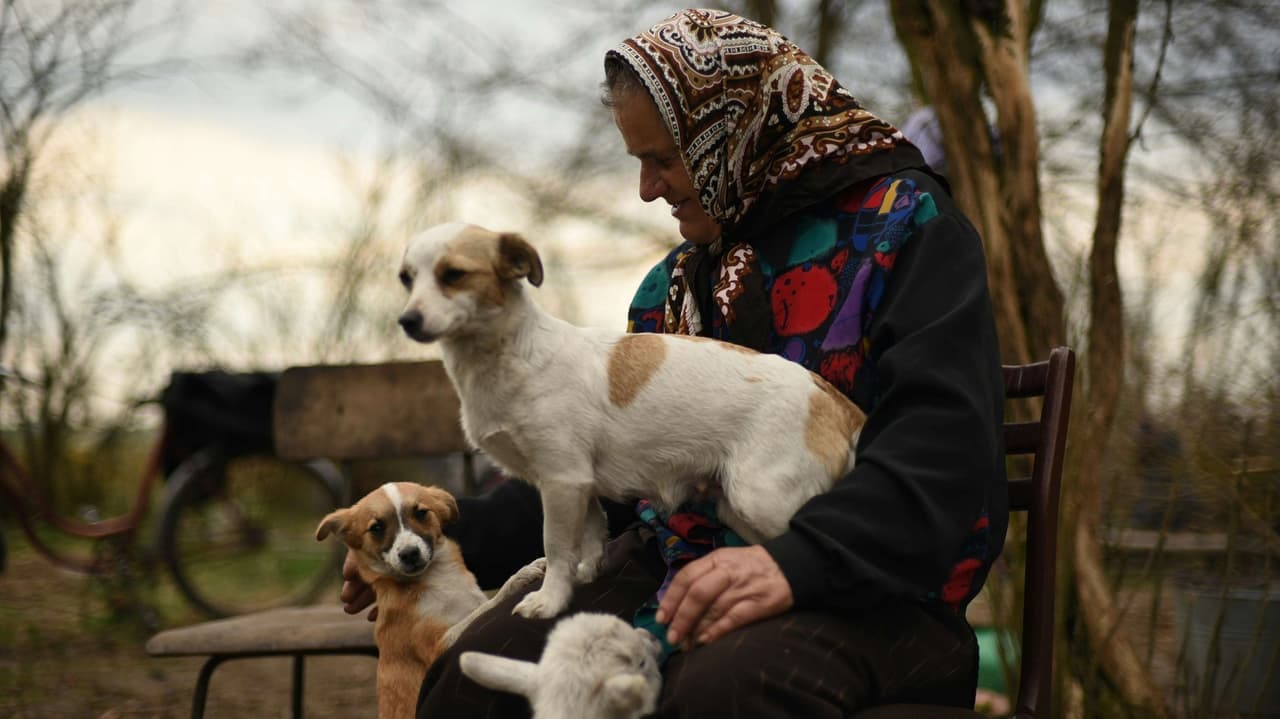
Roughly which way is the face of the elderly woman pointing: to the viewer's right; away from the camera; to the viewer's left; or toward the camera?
to the viewer's left

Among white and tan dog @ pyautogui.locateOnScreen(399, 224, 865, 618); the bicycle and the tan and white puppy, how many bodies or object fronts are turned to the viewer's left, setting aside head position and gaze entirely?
2

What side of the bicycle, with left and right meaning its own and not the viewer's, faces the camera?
left

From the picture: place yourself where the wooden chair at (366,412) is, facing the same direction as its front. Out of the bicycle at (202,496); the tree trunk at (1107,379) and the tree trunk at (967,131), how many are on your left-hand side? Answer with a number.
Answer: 2

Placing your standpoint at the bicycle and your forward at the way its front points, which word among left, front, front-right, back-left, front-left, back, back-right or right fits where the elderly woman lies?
left

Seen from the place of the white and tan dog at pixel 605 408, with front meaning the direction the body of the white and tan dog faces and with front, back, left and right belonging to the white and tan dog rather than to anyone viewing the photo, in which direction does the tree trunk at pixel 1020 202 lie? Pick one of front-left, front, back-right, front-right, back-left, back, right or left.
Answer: back-right

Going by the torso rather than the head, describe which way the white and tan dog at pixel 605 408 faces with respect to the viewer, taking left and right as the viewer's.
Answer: facing to the left of the viewer

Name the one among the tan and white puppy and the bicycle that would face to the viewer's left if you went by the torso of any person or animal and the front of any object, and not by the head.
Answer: the bicycle

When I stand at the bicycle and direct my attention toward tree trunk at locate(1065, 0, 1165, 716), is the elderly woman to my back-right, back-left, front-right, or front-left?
front-right
